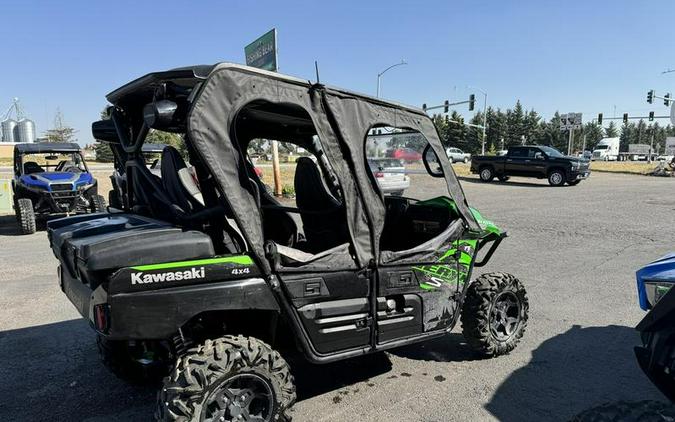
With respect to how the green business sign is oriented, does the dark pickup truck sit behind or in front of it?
behind

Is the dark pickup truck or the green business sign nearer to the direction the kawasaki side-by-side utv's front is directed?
the dark pickup truck

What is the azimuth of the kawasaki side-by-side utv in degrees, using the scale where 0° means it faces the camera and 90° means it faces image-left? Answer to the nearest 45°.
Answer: approximately 225°

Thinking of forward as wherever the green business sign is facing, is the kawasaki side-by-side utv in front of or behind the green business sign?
in front

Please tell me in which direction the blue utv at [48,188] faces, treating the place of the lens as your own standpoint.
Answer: facing the viewer and to the right of the viewer

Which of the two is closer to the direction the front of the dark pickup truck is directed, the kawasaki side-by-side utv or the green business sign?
the kawasaki side-by-side utv

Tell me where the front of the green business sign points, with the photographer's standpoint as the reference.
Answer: facing the viewer and to the left of the viewer

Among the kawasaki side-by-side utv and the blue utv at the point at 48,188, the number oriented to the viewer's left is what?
0
